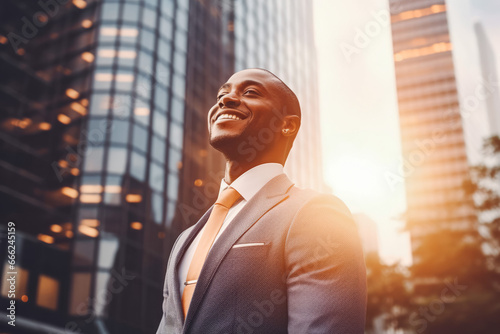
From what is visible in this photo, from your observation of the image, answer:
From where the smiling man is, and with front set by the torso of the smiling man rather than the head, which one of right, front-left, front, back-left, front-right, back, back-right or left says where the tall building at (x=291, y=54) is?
back-right

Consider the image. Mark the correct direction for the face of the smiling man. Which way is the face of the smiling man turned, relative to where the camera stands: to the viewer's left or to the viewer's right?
to the viewer's left

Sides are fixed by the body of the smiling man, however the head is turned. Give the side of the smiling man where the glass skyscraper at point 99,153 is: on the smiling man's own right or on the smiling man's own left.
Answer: on the smiling man's own right

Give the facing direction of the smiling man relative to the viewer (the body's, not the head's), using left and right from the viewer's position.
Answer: facing the viewer and to the left of the viewer
